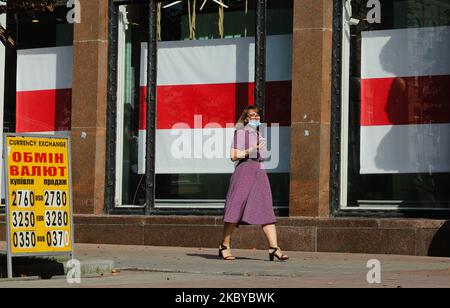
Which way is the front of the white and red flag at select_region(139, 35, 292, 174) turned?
toward the camera

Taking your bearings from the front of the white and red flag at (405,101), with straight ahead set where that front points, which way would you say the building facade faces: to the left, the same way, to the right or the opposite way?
the same way

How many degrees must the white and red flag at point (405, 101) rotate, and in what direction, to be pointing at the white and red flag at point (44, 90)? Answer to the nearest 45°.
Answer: approximately 90° to its right

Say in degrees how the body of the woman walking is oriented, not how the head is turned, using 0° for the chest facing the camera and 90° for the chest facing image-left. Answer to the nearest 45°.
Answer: approximately 315°

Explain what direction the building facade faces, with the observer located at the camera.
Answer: facing the viewer

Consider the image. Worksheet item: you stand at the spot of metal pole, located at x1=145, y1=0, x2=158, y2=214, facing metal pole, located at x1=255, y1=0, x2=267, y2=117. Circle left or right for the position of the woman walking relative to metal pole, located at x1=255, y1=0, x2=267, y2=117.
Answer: right

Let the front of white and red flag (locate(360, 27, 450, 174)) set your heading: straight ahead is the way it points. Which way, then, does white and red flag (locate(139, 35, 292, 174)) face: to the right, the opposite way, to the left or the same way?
the same way

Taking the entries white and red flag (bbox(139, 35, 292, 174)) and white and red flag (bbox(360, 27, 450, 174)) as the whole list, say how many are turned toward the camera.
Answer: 2

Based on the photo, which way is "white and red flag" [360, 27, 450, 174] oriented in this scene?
toward the camera

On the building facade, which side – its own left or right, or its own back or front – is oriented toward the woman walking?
front
